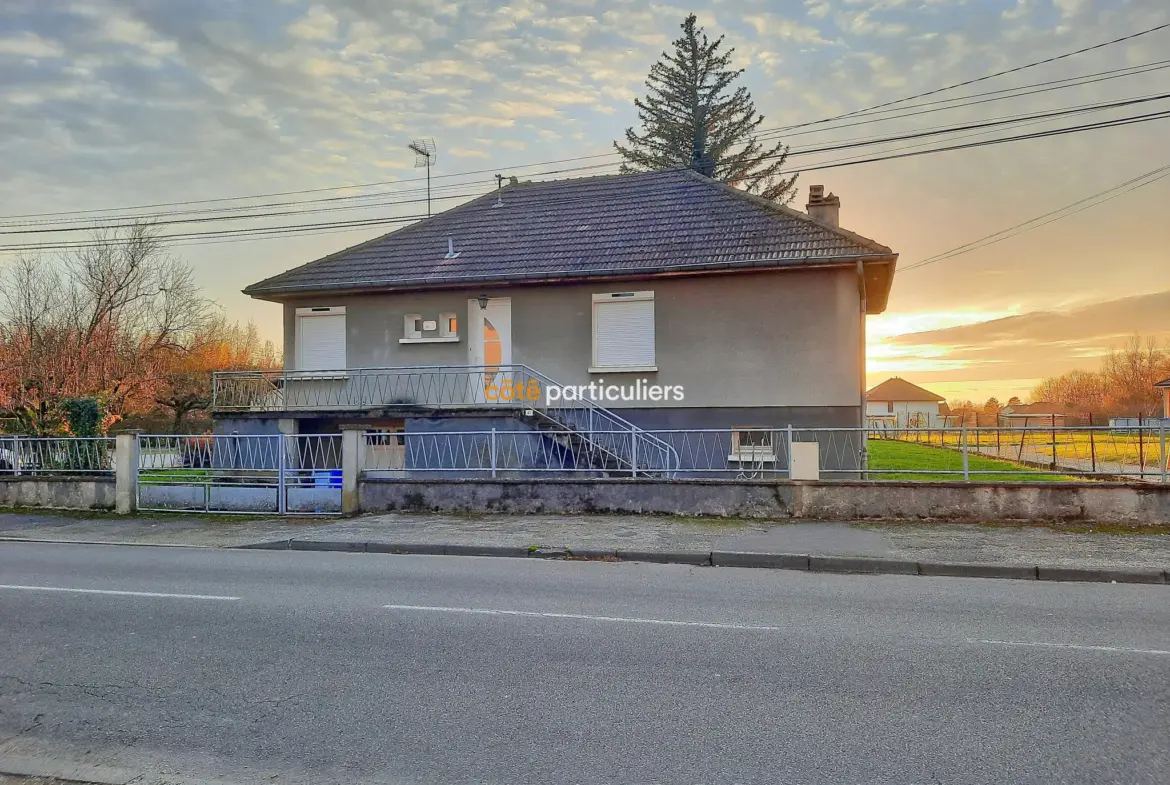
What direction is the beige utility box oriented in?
toward the camera

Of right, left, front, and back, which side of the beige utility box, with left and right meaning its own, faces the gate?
right

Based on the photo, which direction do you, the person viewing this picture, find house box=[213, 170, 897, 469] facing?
facing the viewer

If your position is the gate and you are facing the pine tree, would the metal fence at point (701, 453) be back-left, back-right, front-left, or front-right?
front-right

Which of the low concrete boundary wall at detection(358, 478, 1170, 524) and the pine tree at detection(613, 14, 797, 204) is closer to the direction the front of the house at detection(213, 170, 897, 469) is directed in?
the low concrete boundary wall

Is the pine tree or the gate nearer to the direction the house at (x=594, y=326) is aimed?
the gate

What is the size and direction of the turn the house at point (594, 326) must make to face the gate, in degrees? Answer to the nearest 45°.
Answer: approximately 45° to its right

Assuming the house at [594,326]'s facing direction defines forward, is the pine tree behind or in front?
behind

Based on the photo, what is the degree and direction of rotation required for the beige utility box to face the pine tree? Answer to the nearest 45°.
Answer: approximately 180°

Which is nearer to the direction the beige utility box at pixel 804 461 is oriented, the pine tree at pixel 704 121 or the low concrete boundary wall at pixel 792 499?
the low concrete boundary wall

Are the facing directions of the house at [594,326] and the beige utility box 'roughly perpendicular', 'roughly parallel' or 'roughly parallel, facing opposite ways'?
roughly parallel

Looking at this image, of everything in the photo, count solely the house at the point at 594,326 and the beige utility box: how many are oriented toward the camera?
2

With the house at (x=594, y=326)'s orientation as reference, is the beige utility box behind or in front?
in front
